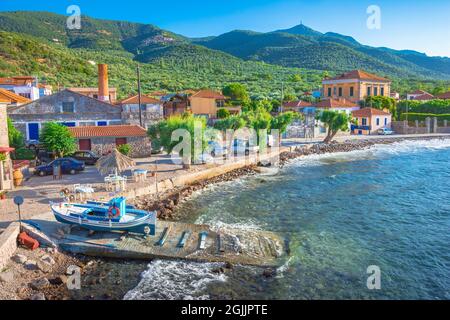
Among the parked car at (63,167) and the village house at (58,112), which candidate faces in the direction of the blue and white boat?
the village house

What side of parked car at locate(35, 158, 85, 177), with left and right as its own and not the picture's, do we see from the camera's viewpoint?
left

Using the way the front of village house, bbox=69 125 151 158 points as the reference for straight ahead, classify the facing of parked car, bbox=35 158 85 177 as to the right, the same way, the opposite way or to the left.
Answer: to the right

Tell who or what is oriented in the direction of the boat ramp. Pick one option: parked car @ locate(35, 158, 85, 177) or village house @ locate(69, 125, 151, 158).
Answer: the village house

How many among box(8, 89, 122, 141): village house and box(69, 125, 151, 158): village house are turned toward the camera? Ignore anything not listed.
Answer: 2

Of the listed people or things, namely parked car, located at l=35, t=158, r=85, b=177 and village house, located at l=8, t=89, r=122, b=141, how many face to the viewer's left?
1

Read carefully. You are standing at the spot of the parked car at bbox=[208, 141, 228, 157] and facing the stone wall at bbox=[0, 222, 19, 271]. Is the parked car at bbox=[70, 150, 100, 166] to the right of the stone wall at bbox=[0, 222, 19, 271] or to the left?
right
